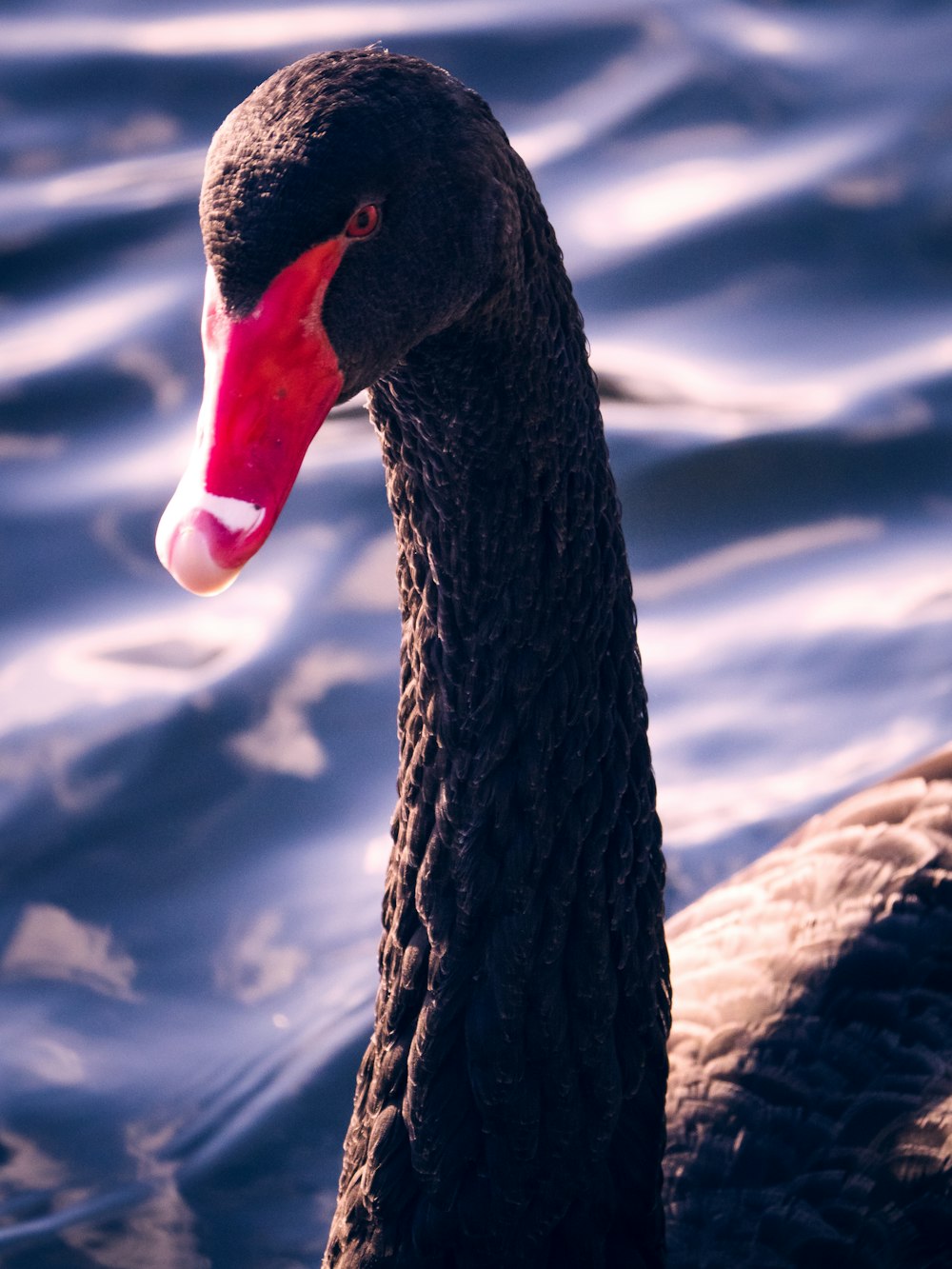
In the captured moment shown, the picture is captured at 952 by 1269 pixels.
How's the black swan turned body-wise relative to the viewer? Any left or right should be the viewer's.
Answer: facing the viewer and to the left of the viewer
